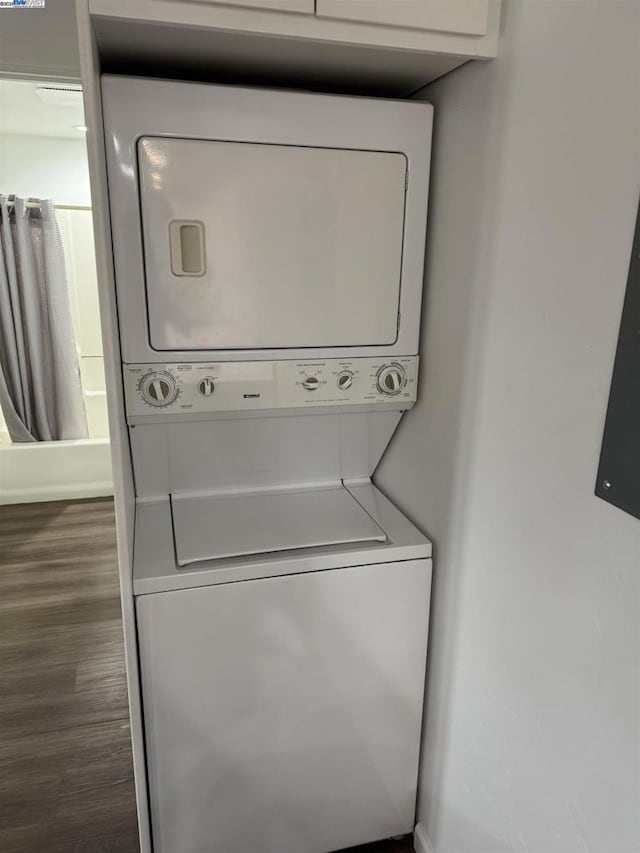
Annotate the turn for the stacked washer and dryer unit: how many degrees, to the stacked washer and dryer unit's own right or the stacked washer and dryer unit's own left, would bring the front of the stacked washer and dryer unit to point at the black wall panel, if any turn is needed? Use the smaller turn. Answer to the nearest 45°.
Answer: approximately 45° to the stacked washer and dryer unit's own left

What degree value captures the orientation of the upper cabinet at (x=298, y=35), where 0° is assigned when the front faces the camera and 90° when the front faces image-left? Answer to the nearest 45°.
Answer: approximately 0°

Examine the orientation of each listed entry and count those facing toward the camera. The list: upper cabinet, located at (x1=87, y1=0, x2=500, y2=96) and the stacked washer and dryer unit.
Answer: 2

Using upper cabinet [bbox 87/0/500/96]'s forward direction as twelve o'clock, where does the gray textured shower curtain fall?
The gray textured shower curtain is roughly at 5 o'clock from the upper cabinet.

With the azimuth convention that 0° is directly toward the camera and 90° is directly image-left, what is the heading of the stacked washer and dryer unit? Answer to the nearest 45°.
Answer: approximately 0°

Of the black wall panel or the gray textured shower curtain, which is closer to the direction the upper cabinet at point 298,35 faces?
the black wall panel

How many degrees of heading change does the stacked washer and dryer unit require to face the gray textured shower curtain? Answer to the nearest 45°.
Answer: approximately 135° to its right
